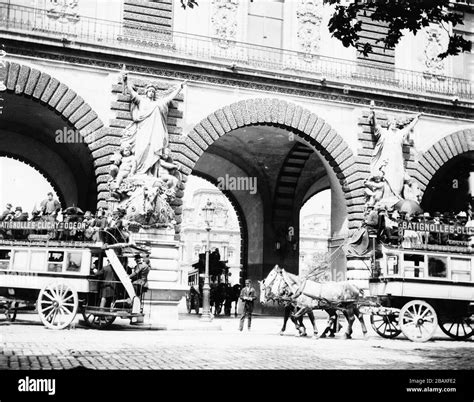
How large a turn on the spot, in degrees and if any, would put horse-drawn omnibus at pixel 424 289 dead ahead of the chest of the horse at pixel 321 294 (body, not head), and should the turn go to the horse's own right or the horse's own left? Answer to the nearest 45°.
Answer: approximately 180°

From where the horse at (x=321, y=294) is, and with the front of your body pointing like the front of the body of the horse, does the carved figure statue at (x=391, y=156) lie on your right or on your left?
on your right

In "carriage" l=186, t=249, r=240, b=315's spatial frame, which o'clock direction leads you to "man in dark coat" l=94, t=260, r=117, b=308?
The man in dark coat is roughly at 2 o'clock from the carriage.

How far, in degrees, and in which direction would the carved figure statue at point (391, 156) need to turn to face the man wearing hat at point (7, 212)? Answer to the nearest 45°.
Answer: approximately 45° to its right

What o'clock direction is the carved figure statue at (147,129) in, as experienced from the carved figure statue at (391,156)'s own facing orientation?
the carved figure statue at (147,129) is roughly at 2 o'clock from the carved figure statue at (391,156).

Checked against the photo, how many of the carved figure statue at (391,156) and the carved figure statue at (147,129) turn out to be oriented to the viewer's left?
0

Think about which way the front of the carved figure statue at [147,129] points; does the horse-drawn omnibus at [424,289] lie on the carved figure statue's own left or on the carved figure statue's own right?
on the carved figure statue's own left

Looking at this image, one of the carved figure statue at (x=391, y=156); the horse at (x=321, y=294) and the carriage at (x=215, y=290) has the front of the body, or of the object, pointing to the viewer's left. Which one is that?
the horse

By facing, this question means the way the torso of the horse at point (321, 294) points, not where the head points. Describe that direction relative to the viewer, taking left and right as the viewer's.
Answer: facing to the left of the viewer

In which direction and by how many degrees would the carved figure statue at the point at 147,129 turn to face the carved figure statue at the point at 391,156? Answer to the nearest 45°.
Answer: approximately 90° to its left

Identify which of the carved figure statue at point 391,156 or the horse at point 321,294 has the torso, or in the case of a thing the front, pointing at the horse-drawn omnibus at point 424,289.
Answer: the carved figure statue

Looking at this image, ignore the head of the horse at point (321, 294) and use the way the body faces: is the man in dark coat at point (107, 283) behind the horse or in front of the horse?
in front
